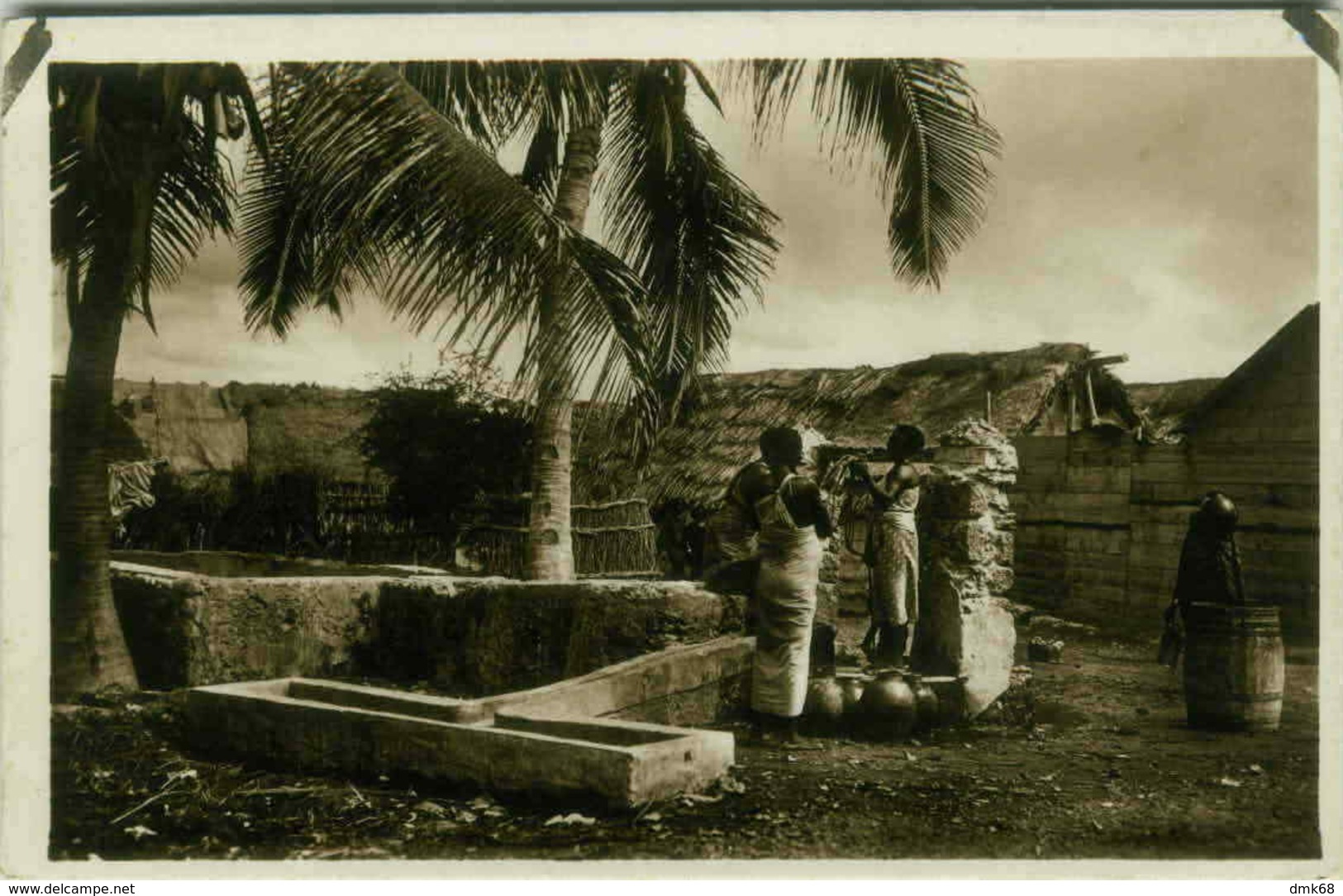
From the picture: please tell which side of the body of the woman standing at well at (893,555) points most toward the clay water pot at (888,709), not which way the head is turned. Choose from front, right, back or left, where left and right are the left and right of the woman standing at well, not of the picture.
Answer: left

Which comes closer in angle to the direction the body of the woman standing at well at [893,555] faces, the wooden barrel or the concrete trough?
the concrete trough

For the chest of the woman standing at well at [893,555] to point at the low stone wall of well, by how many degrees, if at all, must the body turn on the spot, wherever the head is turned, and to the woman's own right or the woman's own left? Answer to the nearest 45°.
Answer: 0° — they already face it

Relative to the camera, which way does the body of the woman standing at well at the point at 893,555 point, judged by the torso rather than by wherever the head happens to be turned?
to the viewer's left

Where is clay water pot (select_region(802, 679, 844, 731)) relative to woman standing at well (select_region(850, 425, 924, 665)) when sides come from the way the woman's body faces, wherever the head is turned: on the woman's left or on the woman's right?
on the woman's left

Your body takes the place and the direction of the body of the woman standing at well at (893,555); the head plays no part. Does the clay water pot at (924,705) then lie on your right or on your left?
on your left

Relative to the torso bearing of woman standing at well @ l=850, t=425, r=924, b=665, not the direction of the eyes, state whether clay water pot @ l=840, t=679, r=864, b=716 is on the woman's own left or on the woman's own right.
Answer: on the woman's own left

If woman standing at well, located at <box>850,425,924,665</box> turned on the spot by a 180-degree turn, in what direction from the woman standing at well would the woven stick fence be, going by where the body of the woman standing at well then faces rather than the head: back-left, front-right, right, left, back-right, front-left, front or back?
back-left
